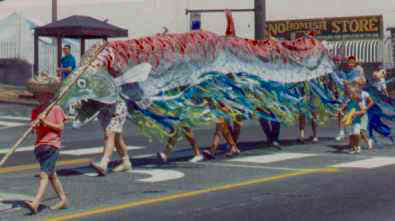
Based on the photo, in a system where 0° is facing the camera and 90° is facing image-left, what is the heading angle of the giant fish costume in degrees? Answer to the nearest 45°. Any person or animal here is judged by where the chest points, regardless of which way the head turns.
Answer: approximately 90°

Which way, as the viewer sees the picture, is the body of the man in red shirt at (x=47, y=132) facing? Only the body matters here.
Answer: to the viewer's left

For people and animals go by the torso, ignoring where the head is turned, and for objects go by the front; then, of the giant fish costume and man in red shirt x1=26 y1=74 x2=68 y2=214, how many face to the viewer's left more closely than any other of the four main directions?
2
